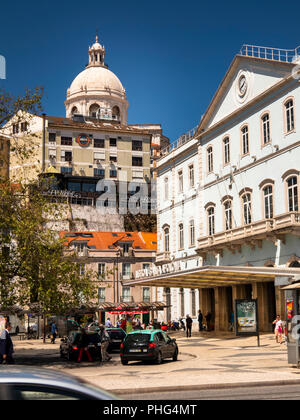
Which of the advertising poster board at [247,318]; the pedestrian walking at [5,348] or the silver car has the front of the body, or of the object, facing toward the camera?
the advertising poster board

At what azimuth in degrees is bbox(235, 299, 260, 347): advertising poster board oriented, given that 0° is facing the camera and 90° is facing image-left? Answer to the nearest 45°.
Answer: approximately 0°

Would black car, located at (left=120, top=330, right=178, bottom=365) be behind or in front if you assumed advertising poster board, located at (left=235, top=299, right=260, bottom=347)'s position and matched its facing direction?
in front

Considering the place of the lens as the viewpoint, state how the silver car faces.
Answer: facing to the right of the viewer

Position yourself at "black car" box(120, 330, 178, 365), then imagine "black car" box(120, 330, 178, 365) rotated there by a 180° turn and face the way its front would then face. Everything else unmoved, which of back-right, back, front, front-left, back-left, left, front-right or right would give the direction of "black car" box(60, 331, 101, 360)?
right

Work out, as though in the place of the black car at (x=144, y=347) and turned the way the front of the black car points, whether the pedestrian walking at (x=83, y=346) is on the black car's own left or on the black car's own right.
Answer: on the black car's own left

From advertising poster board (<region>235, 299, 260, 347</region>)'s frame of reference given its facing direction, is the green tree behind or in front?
in front
